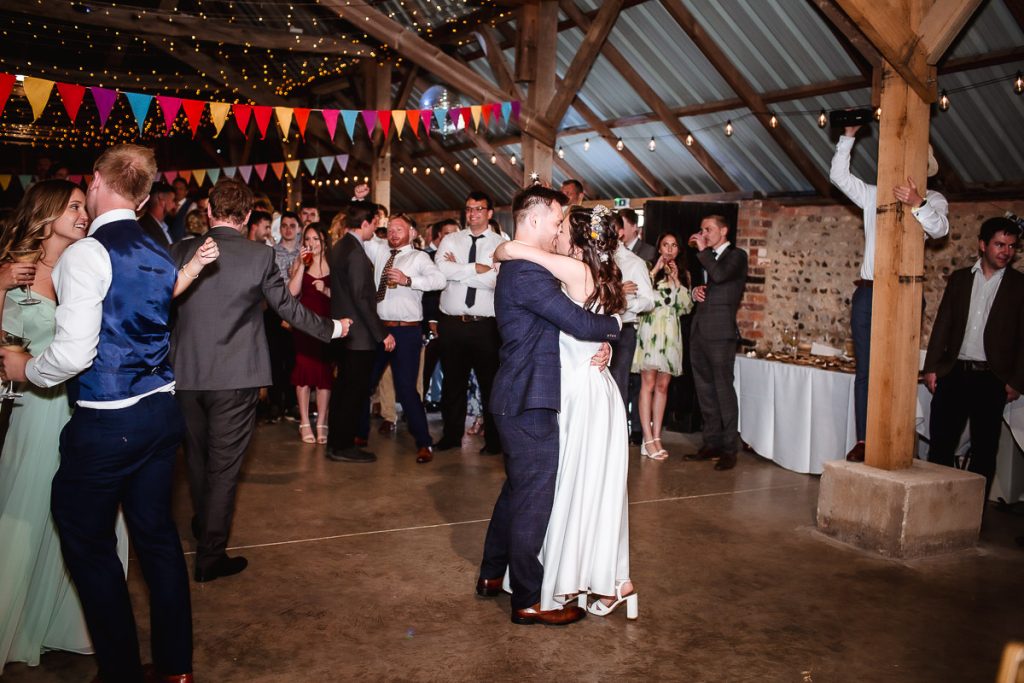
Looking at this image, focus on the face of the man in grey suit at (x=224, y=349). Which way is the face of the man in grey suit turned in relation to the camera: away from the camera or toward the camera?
away from the camera

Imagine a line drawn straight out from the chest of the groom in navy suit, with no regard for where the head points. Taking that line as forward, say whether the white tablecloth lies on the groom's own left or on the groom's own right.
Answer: on the groom's own left

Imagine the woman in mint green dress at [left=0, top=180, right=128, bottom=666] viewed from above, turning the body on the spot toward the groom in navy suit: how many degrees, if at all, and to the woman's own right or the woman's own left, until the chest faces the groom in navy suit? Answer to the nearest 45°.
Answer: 0° — they already face them

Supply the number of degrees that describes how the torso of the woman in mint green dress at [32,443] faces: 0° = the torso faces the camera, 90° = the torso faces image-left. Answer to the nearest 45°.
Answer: approximately 270°

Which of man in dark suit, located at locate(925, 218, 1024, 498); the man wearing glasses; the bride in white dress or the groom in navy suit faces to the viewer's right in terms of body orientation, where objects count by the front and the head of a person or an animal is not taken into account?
the groom in navy suit

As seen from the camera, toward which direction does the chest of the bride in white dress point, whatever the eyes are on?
to the viewer's left

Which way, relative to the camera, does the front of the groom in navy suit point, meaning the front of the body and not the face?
to the viewer's right
